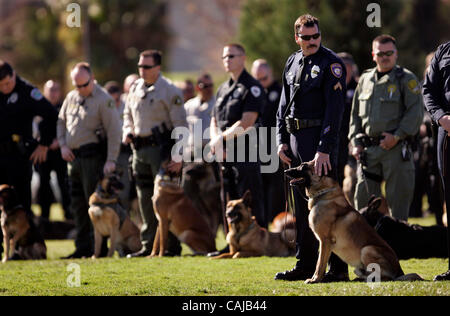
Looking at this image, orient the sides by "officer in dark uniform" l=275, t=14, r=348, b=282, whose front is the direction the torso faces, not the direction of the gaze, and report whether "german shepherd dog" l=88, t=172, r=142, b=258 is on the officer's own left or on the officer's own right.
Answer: on the officer's own right

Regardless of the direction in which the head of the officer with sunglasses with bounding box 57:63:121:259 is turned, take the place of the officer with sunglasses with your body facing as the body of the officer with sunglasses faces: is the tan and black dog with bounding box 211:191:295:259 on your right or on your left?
on your left

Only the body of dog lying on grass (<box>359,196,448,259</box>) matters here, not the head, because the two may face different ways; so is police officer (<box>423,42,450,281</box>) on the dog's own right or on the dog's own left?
on the dog's own left

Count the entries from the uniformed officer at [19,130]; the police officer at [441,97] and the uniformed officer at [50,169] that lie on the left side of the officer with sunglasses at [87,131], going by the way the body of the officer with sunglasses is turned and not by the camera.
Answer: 1

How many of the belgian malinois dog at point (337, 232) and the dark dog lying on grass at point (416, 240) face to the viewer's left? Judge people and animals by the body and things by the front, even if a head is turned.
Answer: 2

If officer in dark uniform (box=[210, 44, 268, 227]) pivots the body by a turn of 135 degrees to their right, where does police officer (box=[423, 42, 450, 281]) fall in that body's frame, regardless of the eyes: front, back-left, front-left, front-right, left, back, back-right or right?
back-right

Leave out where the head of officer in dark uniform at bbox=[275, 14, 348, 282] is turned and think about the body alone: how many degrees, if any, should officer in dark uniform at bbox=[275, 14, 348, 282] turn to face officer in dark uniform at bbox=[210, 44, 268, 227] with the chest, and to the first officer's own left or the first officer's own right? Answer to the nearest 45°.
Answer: approximately 135° to the first officer's own right

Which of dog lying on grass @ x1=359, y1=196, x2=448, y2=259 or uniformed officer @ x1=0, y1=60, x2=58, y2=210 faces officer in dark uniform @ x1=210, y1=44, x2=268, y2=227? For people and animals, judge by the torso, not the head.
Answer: the dog lying on grass

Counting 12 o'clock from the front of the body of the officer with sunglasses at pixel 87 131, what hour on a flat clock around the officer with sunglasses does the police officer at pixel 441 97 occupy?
The police officer is roughly at 9 o'clock from the officer with sunglasses.

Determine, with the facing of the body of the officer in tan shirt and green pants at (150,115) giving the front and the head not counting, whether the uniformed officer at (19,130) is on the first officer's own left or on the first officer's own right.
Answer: on the first officer's own right

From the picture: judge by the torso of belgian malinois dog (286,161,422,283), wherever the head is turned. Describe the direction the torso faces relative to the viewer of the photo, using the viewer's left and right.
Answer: facing to the left of the viewer

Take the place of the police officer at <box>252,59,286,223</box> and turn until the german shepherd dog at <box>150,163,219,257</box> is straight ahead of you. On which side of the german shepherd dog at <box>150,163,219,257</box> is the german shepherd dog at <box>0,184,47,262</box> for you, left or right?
right
